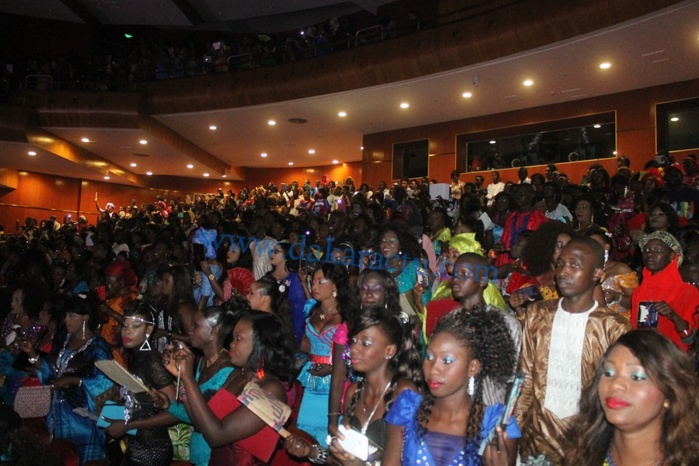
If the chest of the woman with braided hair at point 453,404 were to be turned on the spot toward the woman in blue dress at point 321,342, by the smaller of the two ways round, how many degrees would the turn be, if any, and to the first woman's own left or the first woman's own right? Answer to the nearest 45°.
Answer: approximately 90° to the first woman's own right

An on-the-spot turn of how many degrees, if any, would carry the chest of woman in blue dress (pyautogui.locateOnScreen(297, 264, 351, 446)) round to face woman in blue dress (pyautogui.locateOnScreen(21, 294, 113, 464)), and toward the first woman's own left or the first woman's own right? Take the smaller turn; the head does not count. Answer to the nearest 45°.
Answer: approximately 45° to the first woman's own right

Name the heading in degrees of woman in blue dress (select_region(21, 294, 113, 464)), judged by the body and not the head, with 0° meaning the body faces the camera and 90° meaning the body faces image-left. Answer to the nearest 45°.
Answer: approximately 45°

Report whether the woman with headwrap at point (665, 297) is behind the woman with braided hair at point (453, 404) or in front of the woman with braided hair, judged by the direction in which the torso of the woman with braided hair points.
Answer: behind

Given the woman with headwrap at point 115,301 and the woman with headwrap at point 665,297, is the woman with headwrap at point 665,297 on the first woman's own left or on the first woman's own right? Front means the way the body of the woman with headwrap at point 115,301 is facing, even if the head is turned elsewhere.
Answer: on the first woman's own left

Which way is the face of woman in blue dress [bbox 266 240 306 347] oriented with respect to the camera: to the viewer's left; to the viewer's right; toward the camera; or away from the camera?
to the viewer's left

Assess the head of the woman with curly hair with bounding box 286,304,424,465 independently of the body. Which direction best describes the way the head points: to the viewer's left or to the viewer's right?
to the viewer's left

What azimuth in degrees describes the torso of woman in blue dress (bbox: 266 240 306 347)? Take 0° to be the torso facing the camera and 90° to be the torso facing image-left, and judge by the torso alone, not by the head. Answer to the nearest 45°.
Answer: approximately 45°

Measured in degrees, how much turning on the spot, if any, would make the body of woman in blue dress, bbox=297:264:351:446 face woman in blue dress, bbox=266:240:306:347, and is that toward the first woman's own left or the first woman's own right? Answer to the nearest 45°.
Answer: approximately 135° to the first woman's own right
